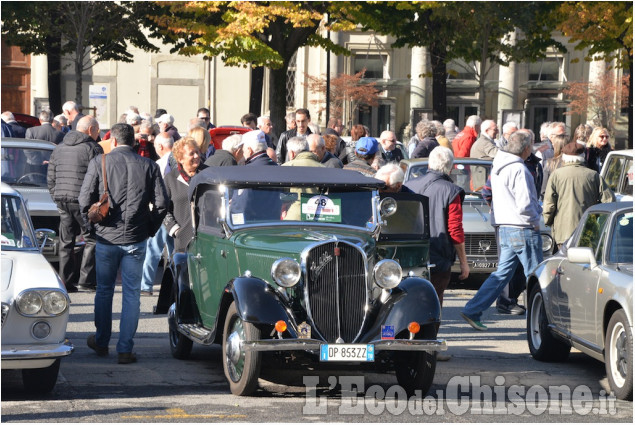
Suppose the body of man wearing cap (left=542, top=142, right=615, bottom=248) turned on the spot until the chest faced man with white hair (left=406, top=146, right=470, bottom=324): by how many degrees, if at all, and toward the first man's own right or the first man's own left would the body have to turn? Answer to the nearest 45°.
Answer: approximately 135° to the first man's own left

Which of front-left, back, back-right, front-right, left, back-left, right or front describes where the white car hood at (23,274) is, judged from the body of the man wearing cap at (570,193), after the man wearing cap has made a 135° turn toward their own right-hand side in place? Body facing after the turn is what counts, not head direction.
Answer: right

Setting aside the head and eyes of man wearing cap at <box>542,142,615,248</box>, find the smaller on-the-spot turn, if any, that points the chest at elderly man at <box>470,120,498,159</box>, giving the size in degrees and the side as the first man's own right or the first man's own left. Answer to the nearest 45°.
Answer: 0° — they already face them

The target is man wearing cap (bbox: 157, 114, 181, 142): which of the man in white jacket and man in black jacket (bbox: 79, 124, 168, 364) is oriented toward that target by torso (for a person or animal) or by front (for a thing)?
the man in black jacket

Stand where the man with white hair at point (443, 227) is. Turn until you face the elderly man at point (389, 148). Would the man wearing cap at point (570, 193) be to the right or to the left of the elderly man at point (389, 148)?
right

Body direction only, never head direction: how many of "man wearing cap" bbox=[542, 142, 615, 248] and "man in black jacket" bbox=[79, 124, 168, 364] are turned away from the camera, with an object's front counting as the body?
2

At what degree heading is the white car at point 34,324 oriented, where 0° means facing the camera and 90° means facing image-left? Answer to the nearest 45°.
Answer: approximately 0°

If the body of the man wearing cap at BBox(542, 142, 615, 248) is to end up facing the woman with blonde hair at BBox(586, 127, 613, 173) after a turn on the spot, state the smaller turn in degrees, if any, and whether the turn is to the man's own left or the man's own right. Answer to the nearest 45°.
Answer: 0° — they already face them

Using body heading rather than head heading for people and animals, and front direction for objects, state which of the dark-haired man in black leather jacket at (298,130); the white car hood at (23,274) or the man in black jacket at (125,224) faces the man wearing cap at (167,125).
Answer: the man in black jacket
